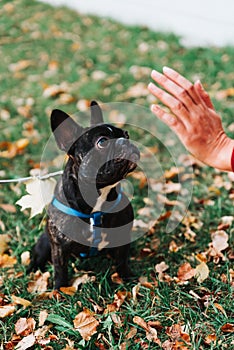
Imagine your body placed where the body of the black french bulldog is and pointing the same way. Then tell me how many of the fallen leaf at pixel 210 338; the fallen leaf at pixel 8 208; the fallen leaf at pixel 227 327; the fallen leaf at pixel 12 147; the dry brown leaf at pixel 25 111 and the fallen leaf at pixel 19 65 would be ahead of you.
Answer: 2

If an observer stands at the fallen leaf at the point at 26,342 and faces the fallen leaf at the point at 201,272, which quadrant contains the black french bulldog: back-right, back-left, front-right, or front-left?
front-left

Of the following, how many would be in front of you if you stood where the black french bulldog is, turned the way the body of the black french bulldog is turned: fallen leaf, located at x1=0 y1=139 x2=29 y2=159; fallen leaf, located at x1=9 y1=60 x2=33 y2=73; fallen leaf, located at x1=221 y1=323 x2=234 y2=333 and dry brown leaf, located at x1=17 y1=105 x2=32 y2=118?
1

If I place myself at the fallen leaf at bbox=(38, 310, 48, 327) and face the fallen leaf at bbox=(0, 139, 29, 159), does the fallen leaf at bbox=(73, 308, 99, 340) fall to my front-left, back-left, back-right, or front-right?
back-right

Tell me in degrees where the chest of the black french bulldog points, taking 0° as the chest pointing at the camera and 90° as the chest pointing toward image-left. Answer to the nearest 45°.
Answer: approximately 315°

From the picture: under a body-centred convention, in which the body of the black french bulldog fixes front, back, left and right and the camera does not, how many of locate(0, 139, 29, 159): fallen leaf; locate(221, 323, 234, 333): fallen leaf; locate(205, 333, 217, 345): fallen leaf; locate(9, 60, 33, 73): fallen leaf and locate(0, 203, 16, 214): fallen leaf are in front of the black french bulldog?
2

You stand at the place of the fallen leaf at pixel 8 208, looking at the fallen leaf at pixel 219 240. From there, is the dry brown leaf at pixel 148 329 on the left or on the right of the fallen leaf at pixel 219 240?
right

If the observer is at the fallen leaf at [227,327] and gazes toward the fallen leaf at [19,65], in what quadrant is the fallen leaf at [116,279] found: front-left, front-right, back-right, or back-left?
front-left
